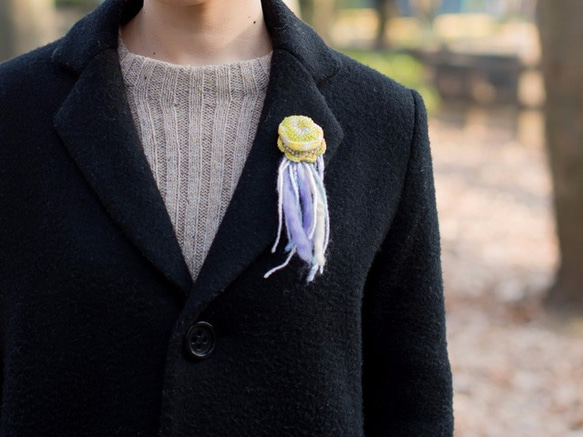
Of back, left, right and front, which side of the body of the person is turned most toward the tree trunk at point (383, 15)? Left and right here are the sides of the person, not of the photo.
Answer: back

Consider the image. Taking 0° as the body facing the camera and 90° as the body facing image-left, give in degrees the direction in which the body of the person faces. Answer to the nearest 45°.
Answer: approximately 0°

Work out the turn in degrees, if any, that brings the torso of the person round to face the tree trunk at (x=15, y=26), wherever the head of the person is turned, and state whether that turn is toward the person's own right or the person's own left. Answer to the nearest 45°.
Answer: approximately 180°
